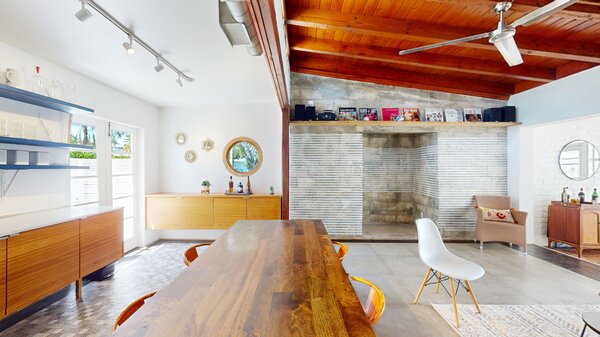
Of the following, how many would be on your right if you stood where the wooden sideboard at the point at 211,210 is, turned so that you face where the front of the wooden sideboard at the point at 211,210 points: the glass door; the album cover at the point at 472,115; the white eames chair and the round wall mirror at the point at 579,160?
1

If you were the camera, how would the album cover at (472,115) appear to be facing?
facing the viewer

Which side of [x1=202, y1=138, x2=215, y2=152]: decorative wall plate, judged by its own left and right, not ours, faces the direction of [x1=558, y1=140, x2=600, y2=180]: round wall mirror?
left

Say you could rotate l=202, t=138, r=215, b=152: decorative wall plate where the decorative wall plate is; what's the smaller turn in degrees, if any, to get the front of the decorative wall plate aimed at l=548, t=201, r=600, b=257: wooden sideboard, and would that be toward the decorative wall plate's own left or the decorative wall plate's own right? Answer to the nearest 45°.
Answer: approximately 45° to the decorative wall plate's own left

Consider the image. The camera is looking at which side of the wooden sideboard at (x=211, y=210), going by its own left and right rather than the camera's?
front

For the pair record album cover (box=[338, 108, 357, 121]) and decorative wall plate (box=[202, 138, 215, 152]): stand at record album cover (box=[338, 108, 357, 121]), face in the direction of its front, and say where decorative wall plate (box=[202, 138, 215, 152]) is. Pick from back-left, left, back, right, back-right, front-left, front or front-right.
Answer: right

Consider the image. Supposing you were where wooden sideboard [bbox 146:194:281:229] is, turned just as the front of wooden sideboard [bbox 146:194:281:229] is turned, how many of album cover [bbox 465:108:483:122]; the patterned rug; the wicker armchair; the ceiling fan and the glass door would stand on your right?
1

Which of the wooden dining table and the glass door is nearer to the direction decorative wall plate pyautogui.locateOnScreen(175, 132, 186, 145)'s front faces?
the wooden dining table

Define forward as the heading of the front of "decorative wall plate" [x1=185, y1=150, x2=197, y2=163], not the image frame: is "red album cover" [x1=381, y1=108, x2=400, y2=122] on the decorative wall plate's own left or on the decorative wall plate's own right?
on the decorative wall plate's own left

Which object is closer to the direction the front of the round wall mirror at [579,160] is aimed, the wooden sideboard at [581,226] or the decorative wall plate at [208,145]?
the wooden sideboard

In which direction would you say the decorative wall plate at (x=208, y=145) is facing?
toward the camera

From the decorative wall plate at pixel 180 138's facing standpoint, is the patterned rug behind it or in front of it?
in front
